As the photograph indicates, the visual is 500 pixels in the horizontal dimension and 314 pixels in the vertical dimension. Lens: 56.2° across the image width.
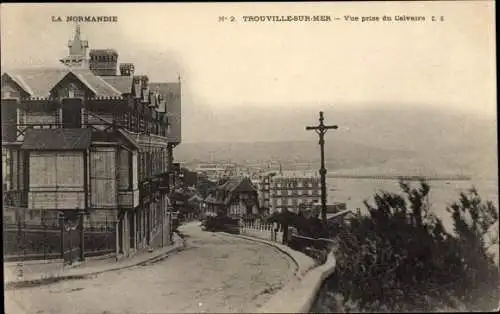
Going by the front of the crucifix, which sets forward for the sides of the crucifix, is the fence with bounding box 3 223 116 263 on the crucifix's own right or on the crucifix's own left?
on the crucifix's own right

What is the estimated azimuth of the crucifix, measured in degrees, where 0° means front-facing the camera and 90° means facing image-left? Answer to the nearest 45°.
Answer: approximately 0°

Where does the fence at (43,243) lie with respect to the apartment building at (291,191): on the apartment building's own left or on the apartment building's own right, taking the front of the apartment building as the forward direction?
on the apartment building's own right

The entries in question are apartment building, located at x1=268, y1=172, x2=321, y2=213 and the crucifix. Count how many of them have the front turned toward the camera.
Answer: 2
